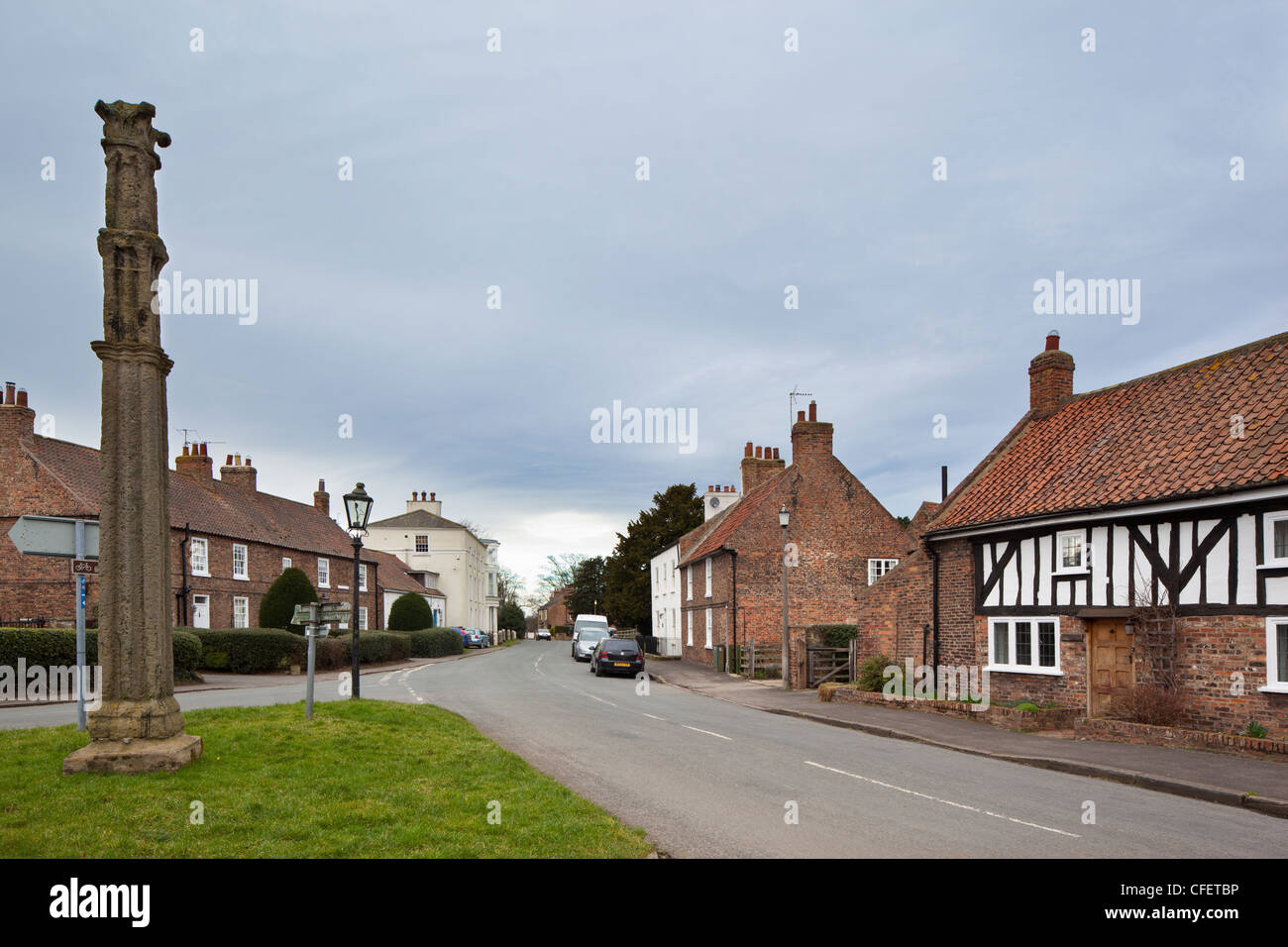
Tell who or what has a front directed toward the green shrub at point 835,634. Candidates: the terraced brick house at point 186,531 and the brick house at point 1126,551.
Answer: the terraced brick house

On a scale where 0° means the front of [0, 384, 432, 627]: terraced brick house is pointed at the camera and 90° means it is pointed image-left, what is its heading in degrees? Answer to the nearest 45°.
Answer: approximately 315°

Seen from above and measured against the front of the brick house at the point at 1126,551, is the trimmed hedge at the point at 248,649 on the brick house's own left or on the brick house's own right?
on the brick house's own right

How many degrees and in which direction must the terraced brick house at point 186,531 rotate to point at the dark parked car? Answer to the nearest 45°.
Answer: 0° — it already faces it

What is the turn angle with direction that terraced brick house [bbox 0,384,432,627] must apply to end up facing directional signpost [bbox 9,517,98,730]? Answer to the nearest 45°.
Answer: approximately 45° to its right
